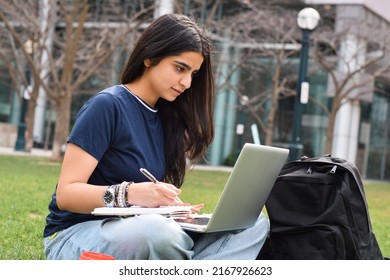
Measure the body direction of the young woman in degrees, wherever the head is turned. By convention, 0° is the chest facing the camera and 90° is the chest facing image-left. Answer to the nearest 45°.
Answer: approximately 315°

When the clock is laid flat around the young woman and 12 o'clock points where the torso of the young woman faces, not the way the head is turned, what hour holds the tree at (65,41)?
The tree is roughly at 7 o'clock from the young woman.

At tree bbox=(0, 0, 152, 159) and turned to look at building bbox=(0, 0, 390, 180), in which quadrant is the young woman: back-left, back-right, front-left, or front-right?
back-right

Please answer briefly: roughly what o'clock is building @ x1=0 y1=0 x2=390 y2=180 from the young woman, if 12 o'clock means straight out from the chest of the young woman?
The building is roughly at 8 o'clock from the young woman.

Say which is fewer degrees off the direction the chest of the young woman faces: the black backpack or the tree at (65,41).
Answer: the black backpack

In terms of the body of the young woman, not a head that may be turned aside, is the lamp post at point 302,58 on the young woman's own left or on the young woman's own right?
on the young woman's own left

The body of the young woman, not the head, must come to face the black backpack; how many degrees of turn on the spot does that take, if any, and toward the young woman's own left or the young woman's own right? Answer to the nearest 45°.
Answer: approximately 45° to the young woman's own left
